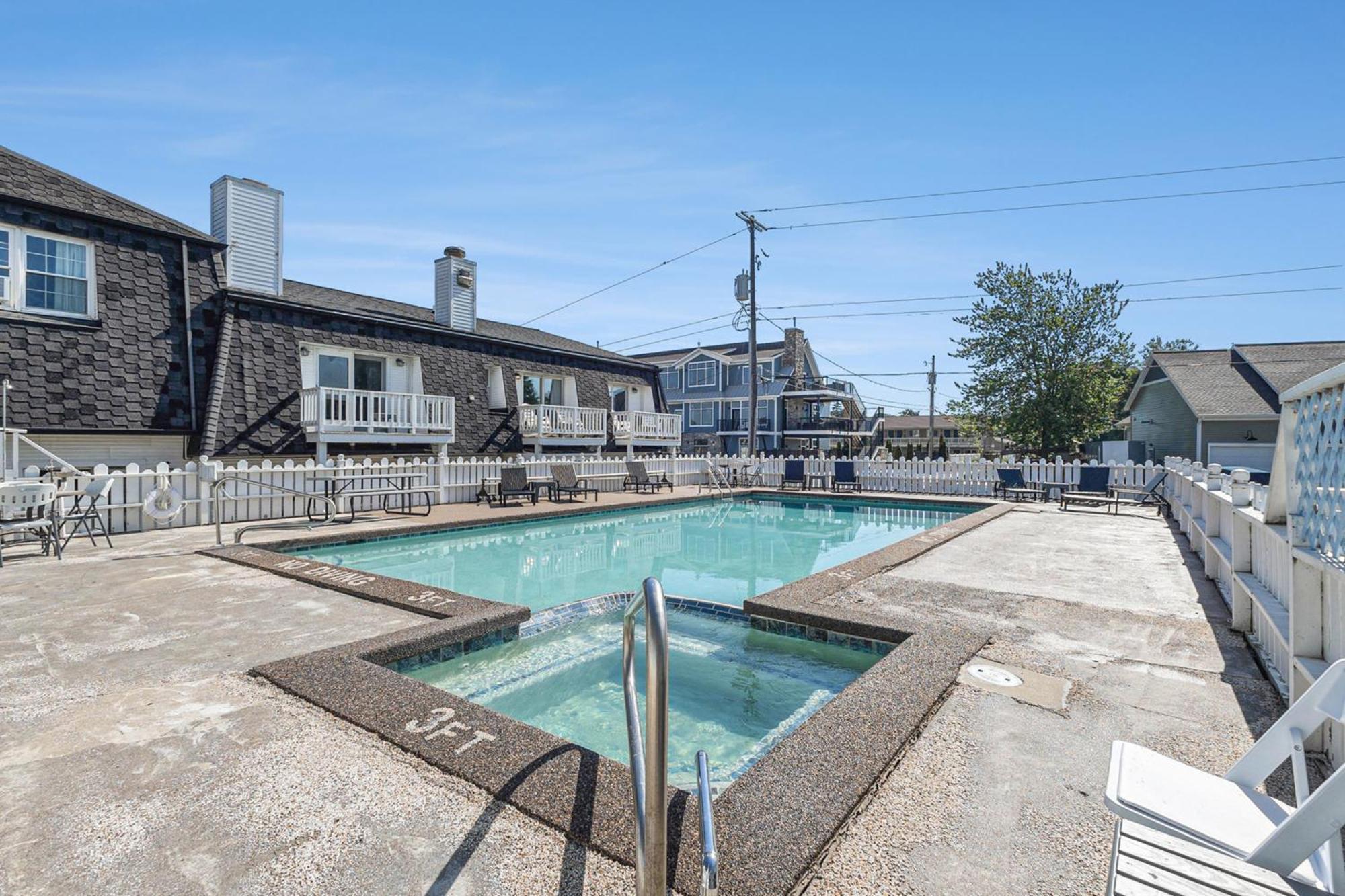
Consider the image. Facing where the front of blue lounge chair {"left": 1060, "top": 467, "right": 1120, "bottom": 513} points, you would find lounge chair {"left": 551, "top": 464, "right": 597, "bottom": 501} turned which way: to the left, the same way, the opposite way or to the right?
to the left

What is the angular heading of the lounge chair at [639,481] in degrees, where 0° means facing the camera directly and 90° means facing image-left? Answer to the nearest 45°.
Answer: approximately 315°

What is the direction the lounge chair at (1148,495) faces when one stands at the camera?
facing to the left of the viewer

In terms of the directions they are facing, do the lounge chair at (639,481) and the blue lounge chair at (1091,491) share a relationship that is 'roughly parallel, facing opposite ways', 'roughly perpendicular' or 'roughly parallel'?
roughly perpendicular

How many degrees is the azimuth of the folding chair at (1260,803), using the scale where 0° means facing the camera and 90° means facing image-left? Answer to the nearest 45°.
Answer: approximately 90°

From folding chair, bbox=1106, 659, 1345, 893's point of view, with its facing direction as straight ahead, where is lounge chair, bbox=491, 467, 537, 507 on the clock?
lounge chair, bbox=491, 467, 537, 507 is roughly at 1 o'clock from folding chair, bbox=1106, 659, 1345, 893.

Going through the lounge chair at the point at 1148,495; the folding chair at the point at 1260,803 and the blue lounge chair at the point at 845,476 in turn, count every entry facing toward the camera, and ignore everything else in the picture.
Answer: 1

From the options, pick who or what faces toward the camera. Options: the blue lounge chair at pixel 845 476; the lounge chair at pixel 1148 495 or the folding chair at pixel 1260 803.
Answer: the blue lounge chair

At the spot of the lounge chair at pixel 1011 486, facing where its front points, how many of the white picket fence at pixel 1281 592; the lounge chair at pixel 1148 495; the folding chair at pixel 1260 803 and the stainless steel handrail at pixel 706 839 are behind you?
0

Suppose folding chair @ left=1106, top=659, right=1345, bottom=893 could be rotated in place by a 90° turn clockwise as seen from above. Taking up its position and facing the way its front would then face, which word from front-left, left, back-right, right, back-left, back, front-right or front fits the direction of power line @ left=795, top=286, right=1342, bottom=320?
front

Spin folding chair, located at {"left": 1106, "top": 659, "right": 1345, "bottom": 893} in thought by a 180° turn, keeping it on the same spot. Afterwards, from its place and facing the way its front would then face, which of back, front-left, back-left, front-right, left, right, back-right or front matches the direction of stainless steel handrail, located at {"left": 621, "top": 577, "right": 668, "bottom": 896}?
back-right

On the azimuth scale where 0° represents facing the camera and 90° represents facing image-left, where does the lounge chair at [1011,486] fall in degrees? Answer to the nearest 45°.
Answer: approximately 315°

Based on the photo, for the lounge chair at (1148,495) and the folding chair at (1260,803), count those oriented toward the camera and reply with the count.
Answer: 0

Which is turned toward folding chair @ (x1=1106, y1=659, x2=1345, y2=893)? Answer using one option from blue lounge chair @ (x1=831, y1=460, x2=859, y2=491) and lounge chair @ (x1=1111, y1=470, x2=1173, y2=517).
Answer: the blue lounge chair

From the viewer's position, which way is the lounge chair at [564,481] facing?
facing the viewer and to the right of the viewer

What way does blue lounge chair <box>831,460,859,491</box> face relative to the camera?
toward the camera

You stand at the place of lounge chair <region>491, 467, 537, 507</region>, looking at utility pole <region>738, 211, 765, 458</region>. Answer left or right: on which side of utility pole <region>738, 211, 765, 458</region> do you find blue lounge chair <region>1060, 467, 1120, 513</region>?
right

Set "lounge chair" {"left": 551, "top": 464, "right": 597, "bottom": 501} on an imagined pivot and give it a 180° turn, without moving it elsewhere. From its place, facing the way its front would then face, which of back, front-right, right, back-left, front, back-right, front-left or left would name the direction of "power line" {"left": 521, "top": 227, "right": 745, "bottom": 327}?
front-right

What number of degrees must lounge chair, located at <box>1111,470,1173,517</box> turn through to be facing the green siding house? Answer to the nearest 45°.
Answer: approximately 90° to its right
